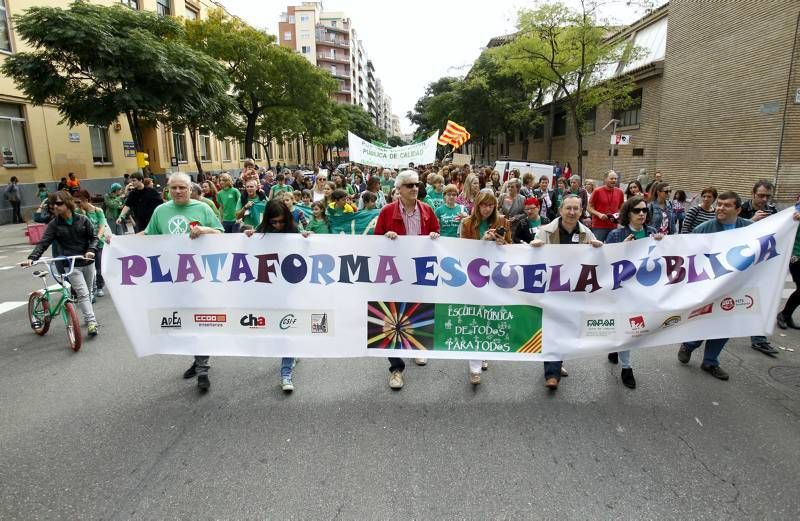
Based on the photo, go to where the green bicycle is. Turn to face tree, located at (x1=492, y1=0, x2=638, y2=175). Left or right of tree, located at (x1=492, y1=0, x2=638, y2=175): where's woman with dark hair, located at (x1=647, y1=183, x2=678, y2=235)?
right

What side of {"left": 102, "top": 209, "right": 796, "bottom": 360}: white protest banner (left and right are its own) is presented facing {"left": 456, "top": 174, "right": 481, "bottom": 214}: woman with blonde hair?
back

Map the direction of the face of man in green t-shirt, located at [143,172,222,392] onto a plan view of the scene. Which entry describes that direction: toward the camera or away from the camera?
toward the camera

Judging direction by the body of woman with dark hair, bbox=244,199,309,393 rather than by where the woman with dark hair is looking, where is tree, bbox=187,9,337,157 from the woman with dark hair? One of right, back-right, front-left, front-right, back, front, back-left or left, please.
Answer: back

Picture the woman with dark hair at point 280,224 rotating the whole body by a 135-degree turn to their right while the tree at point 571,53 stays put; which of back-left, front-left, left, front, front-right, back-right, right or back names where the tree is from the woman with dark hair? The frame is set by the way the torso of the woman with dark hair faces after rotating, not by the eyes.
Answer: right

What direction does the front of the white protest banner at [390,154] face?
toward the camera

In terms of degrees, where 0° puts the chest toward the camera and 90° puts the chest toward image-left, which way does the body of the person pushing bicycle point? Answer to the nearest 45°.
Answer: approximately 45°

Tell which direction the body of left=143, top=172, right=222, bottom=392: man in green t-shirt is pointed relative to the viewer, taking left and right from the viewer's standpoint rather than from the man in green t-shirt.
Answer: facing the viewer

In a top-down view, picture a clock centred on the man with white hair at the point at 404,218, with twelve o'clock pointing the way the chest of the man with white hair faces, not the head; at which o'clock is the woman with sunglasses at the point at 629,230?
The woman with sunglasses is roughly at 9 o'clock from the man with white hair.

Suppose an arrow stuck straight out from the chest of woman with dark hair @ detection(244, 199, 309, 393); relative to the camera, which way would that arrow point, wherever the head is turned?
toward the camera

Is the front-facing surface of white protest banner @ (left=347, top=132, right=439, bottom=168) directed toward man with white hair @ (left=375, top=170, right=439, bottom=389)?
yes
